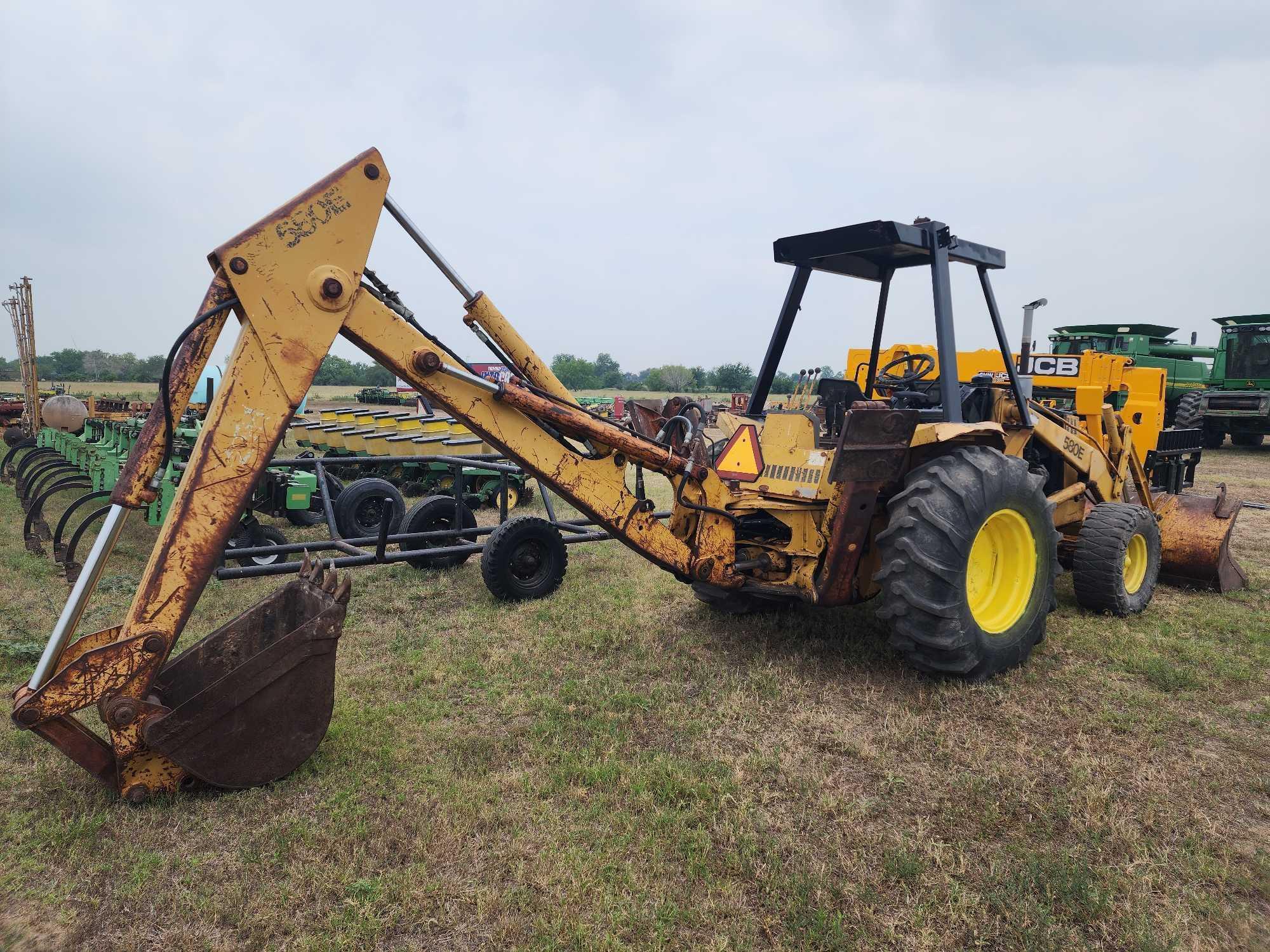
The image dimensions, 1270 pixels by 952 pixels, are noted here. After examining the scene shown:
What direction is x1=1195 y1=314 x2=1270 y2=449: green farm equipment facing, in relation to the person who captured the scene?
facing the viewer

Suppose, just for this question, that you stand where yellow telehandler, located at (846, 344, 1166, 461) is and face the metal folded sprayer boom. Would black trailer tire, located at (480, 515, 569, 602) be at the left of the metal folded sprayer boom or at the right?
left

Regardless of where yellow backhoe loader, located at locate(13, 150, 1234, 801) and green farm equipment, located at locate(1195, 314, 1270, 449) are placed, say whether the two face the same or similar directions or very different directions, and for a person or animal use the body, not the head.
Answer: very different directions

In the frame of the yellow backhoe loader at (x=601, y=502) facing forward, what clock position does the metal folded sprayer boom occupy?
The metal folded sprayer boom is roughly at 9 o'clock from the yellow backhoe loader.

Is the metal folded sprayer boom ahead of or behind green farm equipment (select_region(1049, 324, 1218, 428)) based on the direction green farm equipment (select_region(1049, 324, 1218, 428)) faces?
ahead

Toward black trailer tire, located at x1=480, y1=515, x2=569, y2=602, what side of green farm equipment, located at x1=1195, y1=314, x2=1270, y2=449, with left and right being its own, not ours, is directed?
front

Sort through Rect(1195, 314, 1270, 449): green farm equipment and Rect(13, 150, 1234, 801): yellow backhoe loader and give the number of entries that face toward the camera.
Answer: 1

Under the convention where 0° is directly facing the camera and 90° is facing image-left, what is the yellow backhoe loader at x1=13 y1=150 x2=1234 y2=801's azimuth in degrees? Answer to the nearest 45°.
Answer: approximately 225°

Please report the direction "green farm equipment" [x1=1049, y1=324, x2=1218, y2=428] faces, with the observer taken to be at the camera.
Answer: facing the viewer and to the left of the viewer

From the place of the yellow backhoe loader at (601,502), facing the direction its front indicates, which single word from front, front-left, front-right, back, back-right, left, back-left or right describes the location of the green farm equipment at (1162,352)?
front

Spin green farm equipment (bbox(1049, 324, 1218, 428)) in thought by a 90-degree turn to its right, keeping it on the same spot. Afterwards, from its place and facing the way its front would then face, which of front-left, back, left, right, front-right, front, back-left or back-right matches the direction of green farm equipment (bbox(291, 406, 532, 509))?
left
